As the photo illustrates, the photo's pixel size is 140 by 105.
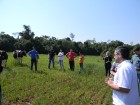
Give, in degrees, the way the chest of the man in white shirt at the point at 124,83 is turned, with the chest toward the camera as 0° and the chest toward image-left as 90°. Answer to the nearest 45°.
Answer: approximately 90°
